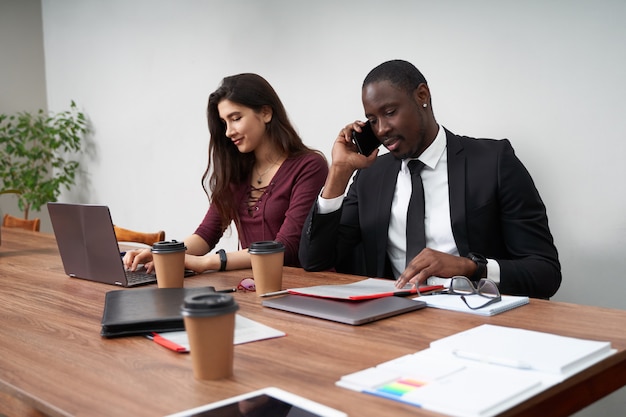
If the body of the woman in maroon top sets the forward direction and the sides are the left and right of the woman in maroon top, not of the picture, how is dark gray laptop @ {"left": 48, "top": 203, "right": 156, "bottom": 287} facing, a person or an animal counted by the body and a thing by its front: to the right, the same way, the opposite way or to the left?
the opposite way

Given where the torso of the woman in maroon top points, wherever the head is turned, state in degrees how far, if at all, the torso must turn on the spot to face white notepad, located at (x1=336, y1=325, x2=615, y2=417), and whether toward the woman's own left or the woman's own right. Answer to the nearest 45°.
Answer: approximately 45° to the woman's own left

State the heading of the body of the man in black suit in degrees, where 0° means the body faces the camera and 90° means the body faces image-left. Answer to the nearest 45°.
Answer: approximately 45°

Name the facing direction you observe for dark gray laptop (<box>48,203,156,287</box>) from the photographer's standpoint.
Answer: facing away from the viewer and to the right of the viewer

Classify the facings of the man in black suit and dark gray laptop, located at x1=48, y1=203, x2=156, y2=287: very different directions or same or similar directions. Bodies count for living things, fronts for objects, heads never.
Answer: very different directions

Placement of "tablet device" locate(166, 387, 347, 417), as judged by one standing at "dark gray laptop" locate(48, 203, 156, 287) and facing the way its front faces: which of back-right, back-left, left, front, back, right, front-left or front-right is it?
back-right

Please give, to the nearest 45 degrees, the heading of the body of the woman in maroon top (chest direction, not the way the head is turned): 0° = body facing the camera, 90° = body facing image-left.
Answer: approximately 45°

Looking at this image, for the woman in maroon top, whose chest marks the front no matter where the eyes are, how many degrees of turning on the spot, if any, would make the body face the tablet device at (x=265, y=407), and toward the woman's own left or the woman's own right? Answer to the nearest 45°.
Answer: approximately 45° to the woman's own left

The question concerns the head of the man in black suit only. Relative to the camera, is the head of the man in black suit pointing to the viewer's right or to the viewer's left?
to the viewer's left

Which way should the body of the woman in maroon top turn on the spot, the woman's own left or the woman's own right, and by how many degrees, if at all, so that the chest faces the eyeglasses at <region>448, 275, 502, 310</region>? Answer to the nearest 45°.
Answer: approximately 45° to the woman's own left
